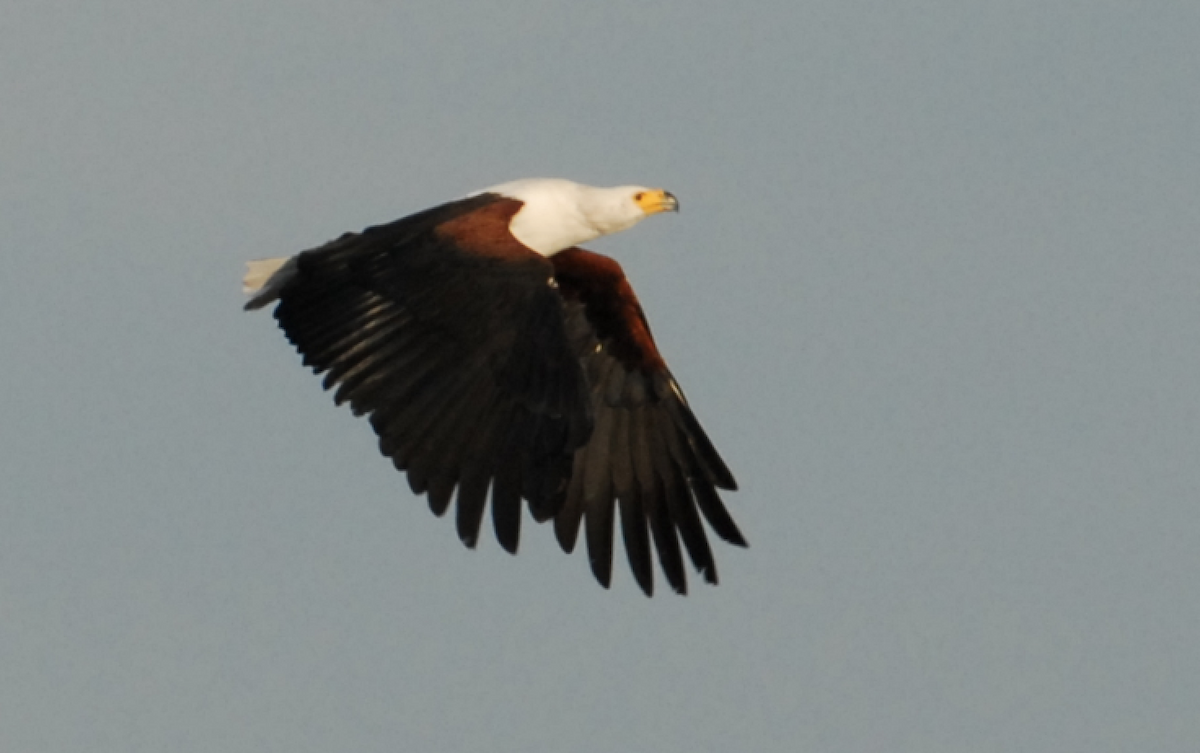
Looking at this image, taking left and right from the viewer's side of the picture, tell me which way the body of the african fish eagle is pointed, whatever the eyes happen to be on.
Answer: facing to the right of the viewer
